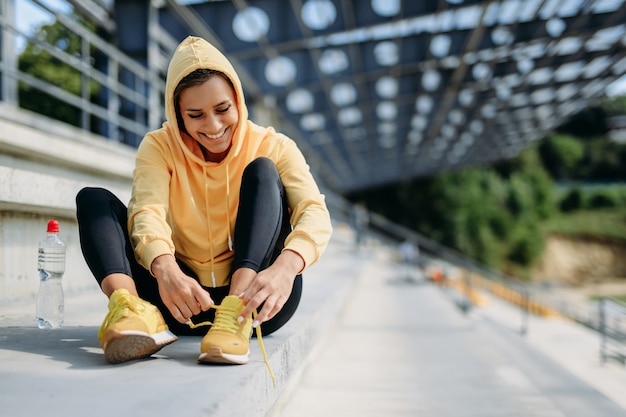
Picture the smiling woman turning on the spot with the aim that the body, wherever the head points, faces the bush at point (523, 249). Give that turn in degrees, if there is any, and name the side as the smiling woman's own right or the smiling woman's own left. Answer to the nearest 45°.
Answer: approximately 135° to the smiling woman's own left

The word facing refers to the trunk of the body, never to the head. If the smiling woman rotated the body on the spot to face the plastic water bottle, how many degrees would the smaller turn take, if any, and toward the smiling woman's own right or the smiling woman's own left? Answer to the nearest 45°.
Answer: approximately 135° to the smiling woman's own right

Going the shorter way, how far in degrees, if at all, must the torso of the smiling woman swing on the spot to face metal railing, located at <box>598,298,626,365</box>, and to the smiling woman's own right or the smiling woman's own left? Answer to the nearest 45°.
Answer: approximately 135° to the smiling woman's own left

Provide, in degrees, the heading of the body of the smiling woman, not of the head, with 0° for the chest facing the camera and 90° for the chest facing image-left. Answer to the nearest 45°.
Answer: approximately 0°

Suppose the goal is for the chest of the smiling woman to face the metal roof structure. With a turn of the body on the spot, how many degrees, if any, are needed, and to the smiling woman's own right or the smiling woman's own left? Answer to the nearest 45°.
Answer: approximately 180°
